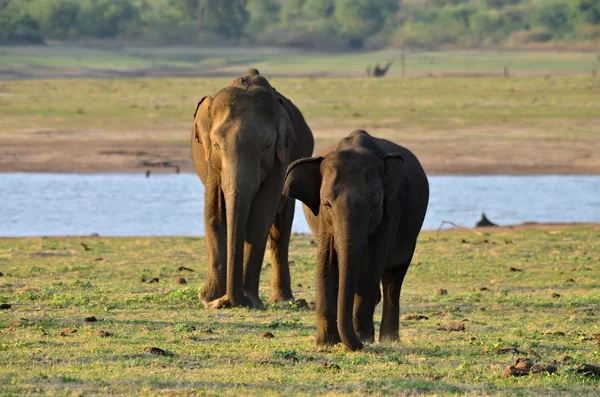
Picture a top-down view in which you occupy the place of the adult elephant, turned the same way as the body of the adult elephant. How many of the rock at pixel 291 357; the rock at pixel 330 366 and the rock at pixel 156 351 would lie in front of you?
3

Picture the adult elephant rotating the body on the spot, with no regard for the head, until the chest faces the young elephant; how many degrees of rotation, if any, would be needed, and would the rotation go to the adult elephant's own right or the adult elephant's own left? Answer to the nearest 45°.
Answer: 0° — it already faces it

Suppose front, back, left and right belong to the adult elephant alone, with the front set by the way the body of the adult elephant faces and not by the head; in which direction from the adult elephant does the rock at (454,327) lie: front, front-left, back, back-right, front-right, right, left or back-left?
front-left

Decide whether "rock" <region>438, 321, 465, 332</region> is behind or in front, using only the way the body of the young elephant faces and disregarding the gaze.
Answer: behind

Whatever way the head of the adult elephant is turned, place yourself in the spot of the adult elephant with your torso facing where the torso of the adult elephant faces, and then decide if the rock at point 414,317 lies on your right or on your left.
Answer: on your left

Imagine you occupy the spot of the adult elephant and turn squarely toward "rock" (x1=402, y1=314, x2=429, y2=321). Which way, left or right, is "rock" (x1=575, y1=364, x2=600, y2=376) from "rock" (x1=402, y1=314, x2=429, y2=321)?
right

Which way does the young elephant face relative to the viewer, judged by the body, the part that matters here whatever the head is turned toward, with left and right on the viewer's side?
facing the viewer and to the left of the viewer

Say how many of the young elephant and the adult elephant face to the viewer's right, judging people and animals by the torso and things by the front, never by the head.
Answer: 0

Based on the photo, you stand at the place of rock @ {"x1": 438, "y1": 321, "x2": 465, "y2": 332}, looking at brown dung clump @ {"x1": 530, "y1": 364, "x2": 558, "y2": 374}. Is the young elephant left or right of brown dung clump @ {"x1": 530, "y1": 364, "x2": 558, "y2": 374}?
right

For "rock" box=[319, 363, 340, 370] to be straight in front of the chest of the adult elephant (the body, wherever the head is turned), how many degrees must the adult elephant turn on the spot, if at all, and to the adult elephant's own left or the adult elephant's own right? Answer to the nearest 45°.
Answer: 0° — it already faces it

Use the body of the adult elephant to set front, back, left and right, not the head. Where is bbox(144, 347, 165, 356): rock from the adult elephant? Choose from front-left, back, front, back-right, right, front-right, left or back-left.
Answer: front

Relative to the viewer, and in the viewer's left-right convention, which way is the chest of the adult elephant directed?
facing the viewer

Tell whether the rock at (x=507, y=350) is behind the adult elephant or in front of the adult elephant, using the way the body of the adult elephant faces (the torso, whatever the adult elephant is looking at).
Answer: in front

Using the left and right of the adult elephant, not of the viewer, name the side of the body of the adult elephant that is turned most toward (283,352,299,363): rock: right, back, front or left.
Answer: front
